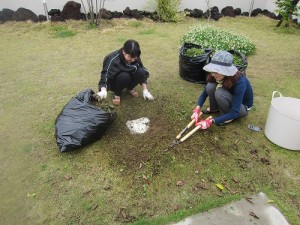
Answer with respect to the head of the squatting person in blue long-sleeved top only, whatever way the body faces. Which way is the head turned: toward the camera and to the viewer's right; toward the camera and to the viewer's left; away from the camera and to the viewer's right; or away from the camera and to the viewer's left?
toward the camera and to the viewer's left

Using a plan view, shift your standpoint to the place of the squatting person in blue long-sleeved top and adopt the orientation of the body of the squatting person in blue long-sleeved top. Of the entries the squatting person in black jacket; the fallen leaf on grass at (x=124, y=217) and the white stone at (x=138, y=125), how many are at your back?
0

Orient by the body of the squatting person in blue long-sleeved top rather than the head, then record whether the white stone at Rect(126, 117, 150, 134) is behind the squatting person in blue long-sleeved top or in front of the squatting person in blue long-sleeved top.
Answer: in front

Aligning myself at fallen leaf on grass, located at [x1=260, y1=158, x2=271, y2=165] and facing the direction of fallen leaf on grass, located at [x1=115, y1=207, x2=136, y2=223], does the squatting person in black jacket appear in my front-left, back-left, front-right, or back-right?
front-right

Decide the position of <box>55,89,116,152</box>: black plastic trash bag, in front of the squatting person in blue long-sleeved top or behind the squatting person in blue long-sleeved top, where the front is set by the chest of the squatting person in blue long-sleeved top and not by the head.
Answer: in front

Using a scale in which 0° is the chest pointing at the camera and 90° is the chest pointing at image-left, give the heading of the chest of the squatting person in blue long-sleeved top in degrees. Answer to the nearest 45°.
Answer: approximately 45°

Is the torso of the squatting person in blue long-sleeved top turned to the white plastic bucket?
no

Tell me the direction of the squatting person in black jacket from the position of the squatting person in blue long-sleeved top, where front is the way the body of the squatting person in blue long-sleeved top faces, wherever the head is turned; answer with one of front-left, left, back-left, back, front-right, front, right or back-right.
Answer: front-right

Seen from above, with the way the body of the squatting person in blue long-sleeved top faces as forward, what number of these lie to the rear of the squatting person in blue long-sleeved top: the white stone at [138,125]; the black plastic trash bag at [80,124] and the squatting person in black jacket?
0

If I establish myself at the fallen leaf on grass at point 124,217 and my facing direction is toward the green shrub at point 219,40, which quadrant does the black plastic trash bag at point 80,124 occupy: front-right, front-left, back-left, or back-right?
front-left

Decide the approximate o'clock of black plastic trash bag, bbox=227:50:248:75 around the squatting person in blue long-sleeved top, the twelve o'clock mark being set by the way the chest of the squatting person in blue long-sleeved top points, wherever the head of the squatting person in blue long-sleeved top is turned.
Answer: The black plastic trash bag is roughly at 5 o'clock from the squatting person in blue long-sleeved top.

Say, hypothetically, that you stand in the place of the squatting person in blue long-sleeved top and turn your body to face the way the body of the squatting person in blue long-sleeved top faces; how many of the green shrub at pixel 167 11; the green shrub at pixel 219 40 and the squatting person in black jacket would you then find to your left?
0

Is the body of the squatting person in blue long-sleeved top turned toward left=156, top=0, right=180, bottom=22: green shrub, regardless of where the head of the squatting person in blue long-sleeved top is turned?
no
